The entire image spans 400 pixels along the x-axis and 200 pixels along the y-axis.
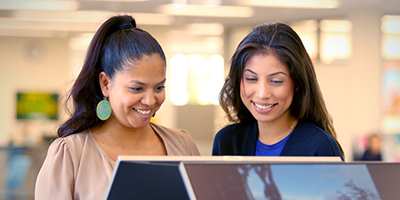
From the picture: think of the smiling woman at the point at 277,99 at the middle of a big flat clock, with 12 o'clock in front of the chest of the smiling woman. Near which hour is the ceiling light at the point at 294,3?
The ceiling light is roughly at 6 o'clock from the smiling woman.

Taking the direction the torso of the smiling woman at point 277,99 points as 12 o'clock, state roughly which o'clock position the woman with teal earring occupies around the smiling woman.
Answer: The woman with teal earring is roughly at 2 o'clock from the smiling woman.

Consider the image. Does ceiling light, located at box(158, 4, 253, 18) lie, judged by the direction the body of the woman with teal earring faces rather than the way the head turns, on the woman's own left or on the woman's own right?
on the woman's own left

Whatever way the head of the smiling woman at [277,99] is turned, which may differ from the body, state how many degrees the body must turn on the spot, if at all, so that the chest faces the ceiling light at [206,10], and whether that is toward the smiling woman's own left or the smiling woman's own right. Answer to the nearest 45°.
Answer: approximately 180°

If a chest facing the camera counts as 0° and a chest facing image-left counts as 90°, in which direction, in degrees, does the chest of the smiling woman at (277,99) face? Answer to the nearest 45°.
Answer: approximately 0°

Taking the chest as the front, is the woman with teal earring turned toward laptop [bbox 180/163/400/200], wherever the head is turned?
yes

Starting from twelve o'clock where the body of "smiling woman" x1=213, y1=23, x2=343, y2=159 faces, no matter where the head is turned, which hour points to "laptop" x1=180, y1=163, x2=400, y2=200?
The laptop is roughly at 12 o'clock from the smiling woman.

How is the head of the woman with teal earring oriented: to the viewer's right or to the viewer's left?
to the viewer's right

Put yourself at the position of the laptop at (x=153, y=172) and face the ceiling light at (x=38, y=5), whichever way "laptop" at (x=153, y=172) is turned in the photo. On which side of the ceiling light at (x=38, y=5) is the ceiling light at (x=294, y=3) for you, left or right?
right

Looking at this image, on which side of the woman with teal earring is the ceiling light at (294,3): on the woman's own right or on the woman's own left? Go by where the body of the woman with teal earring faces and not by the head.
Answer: on the woman's own left
